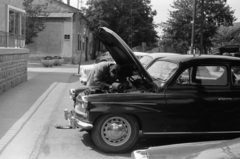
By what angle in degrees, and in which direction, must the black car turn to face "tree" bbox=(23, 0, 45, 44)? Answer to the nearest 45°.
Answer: approximately 45° to its right

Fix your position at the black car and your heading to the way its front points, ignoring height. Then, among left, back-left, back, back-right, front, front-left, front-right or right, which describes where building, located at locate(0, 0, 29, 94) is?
front-right

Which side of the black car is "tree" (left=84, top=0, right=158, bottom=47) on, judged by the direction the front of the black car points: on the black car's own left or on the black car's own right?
on the black car's own right

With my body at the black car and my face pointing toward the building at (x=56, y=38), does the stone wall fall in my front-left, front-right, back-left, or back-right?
front-left

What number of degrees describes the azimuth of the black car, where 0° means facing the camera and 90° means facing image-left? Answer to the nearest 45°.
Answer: approximately 90°

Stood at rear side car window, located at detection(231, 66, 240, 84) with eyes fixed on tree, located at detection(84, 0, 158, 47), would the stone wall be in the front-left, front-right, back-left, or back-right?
front-left

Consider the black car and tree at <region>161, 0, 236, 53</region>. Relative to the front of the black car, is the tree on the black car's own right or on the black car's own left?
on the black car's own right

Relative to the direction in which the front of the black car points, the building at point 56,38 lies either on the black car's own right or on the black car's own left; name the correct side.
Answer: on the black car's own right

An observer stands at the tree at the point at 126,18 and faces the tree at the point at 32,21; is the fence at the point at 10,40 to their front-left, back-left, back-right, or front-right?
front-left

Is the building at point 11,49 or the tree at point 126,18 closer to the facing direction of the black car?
the building
